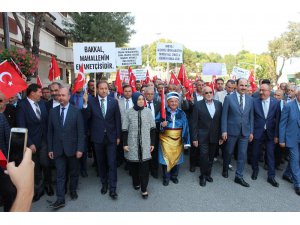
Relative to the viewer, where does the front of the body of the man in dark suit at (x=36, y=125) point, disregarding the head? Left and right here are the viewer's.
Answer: facing the viewer and to the right of the viewer

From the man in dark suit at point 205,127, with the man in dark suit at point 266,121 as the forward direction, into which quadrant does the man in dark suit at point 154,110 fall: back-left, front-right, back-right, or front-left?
back-left

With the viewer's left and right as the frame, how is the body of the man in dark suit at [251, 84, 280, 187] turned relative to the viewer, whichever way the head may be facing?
facing the viewer

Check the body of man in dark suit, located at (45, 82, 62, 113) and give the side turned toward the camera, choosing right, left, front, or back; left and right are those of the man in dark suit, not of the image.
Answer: front

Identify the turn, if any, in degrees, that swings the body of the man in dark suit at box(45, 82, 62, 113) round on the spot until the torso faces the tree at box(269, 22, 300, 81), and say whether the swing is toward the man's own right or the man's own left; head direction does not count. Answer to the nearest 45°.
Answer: approximately 135° to the man's own left

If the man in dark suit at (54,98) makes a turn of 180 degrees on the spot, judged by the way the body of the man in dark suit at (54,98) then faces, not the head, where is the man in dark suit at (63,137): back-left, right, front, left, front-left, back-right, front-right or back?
back

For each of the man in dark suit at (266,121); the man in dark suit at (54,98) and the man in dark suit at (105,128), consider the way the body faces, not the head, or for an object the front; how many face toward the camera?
3

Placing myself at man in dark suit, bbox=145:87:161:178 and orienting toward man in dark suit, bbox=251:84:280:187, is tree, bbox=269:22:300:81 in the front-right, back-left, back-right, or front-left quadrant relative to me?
front-left

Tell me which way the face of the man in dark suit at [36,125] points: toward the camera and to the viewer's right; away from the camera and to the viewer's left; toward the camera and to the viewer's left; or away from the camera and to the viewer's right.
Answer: toward the camera and to the viewer's right

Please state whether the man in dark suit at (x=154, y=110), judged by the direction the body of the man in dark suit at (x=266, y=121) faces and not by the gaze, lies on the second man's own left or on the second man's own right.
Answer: on the second man's own right

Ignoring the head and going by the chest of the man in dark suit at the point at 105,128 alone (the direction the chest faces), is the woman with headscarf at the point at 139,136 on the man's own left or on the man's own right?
on the man's own left
